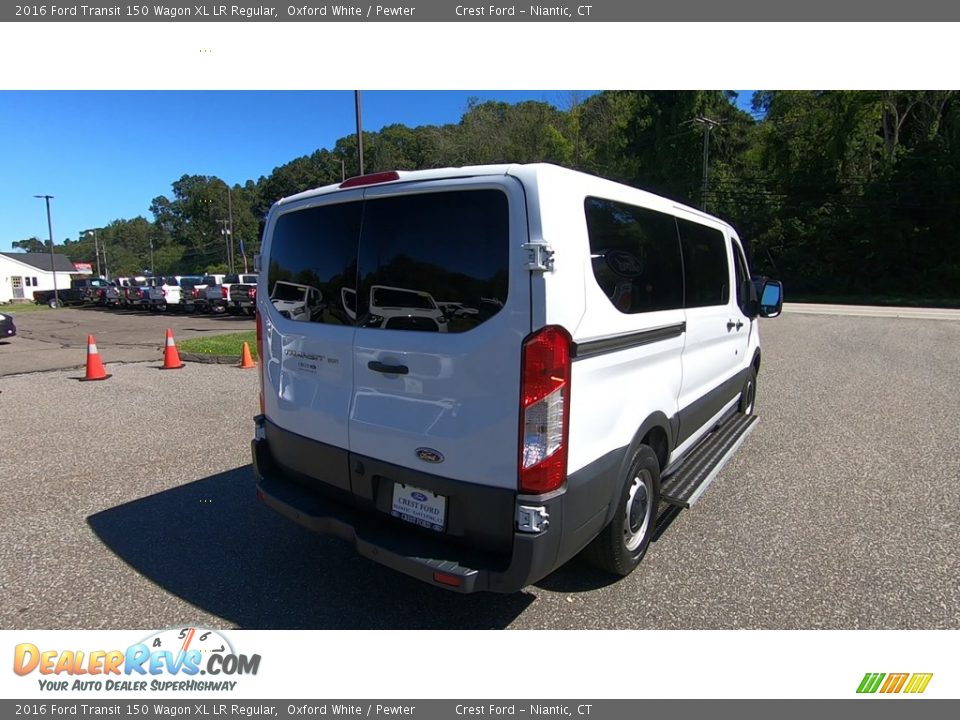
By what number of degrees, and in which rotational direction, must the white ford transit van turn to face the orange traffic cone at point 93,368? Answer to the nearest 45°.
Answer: approximately 90° to its left

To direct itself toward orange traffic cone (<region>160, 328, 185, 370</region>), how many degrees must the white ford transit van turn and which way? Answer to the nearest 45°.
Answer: approximately 90° to its left

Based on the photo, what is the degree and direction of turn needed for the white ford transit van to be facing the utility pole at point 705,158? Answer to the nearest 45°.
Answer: approximately 45° to its left

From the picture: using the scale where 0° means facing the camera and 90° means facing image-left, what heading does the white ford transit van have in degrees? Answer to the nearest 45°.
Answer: approximately 225°

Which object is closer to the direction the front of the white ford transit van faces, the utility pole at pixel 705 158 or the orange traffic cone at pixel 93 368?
the utility pole
